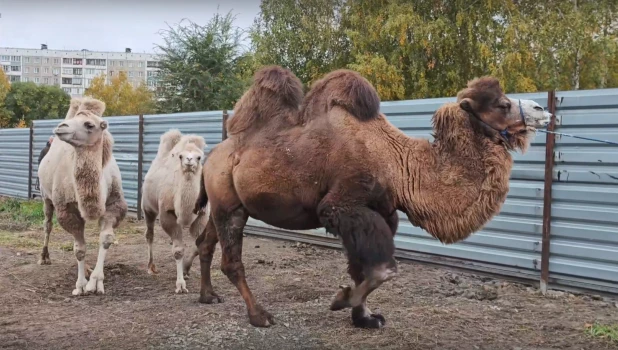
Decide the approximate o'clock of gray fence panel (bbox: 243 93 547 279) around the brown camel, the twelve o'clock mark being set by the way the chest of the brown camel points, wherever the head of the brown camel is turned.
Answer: The gray fence panel is roughly at 10 o'clock from the brown camel.

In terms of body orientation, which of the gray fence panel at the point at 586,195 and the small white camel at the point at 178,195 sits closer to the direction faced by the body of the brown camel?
the gray fence panel

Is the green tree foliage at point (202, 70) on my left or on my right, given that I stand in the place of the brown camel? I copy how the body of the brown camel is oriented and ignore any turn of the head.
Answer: on my left

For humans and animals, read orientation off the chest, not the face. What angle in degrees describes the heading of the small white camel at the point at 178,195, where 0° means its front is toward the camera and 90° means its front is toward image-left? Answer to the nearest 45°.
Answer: approximately 315°

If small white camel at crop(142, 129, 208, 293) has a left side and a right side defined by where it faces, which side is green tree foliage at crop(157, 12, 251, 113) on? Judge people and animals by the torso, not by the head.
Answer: on its left

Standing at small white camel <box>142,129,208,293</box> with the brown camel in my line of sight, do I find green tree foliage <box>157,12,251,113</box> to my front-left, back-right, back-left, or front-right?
back-left

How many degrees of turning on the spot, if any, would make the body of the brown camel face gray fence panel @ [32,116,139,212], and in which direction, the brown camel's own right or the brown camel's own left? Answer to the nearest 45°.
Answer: approximately 135° to the brown camel's own left

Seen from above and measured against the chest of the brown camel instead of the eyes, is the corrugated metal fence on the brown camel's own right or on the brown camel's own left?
on the brown camel's own left

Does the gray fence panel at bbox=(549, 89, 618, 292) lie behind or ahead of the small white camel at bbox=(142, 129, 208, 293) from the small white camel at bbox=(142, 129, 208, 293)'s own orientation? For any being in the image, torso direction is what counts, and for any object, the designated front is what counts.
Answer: ahead

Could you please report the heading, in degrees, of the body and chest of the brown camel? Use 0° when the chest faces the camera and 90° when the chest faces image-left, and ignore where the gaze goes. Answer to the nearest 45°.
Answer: approximately 270°

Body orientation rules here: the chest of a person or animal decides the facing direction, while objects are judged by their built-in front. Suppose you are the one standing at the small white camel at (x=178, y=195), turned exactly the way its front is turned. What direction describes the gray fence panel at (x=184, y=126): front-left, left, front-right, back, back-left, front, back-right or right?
back-left
